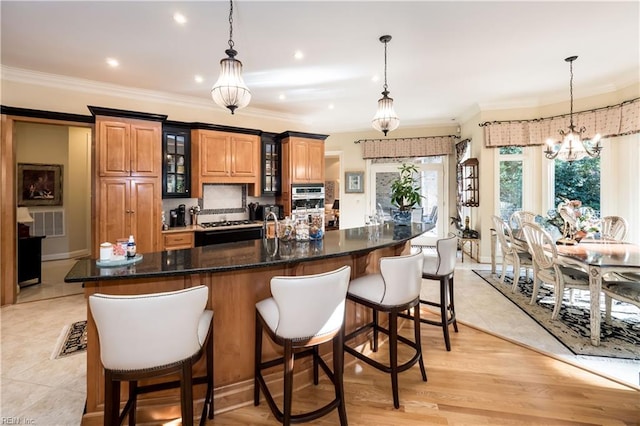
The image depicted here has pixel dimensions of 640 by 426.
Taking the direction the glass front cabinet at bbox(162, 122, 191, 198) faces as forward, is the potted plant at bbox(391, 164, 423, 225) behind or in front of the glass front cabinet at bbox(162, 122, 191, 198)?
in front

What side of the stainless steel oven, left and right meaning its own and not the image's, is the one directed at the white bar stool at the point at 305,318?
front

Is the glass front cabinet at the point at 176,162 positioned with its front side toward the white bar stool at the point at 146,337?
yes

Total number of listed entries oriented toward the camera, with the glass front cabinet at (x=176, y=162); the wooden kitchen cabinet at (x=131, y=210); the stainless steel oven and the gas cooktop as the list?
4

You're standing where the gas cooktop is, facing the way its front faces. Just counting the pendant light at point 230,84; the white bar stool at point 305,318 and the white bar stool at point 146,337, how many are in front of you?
3

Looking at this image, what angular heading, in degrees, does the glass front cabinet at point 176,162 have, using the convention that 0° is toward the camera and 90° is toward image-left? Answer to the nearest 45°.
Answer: approximately 0°

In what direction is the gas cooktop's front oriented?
toward the camera

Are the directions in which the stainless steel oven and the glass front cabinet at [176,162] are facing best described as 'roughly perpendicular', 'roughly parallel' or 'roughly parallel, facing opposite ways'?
roughly parallel

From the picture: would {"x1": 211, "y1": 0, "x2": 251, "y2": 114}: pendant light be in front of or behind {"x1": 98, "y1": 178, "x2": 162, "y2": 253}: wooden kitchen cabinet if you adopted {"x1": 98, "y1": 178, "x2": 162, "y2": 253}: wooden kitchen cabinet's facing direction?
in front

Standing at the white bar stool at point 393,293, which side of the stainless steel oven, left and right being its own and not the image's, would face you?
front

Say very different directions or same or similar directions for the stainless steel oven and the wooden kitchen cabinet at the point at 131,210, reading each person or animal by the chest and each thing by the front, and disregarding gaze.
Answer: same or similar directions

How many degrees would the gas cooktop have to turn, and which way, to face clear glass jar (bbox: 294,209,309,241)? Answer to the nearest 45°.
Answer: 0° — it already faces it

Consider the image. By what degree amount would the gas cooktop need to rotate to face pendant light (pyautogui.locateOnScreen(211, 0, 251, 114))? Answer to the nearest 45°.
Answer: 0° — it already faces it
